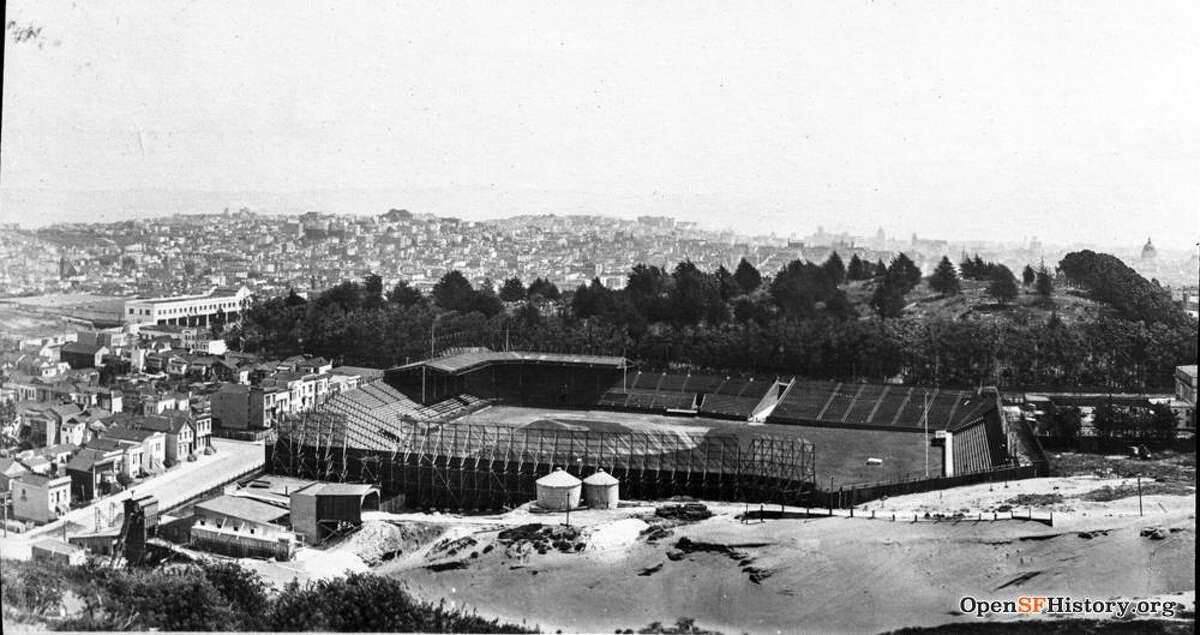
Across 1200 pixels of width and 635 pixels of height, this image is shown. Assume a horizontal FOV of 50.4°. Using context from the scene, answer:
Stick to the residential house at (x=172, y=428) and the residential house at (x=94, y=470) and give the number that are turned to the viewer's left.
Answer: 0

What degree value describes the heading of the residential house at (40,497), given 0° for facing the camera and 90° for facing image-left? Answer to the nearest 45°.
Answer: approximately 315°

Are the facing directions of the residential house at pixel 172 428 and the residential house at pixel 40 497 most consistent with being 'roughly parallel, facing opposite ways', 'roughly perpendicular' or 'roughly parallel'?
roughly parallel

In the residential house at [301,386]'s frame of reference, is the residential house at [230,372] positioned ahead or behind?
behind

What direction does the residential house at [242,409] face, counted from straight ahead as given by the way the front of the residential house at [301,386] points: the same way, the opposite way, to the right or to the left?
the same way

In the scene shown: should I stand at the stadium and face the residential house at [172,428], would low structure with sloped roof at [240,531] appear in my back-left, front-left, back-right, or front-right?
front-left

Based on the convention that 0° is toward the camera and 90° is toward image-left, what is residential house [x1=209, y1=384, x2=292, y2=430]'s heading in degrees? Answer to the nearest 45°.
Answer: approximately 315°

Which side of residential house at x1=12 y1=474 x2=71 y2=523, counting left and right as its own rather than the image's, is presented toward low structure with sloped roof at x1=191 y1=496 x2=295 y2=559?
front

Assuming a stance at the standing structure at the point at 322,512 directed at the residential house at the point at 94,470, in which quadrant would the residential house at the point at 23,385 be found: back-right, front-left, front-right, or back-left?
front-right

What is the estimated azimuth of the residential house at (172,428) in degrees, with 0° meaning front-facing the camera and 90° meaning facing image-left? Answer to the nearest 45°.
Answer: approximately 315°

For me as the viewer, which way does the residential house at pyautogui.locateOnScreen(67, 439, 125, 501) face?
facing the viewer and to the right of the viewer

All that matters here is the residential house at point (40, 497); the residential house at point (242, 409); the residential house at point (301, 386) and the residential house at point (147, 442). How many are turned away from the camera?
0

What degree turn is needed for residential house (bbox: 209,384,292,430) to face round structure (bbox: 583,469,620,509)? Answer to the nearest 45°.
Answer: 0° — it already faces it

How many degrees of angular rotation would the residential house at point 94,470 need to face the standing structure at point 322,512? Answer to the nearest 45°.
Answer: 0° — it already faces it

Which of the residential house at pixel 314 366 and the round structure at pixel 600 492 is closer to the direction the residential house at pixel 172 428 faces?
the round structure

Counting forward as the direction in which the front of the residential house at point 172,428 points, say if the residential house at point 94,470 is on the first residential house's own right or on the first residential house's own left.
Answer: on the first residential house's own right

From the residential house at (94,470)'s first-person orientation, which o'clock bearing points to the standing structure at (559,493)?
The standing structure is roughly at 11 o'clock from the residential house.

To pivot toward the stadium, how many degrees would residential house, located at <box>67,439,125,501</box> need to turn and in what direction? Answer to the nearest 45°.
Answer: approximately 45° to its left
